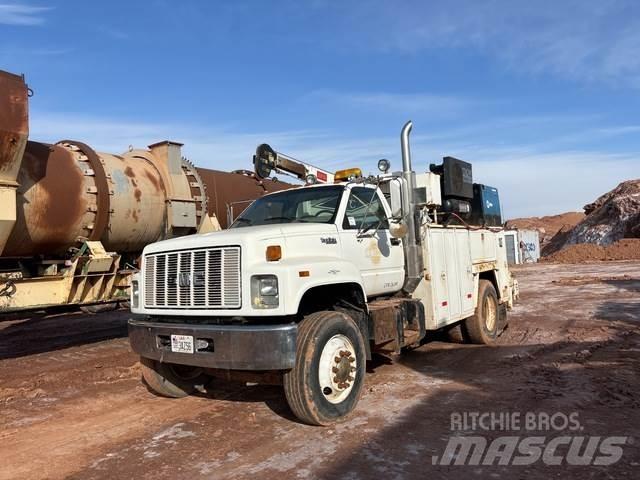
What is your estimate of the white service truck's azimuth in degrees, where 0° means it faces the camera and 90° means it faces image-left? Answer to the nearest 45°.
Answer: approximately 45°

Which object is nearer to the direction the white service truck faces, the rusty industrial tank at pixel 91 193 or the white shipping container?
the rusty industrial tank

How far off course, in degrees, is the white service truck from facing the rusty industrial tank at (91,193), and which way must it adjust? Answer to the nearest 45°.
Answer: approximately 90° to its right

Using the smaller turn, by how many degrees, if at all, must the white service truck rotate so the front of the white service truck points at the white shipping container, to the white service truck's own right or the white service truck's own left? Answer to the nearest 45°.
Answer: approximately 180°
